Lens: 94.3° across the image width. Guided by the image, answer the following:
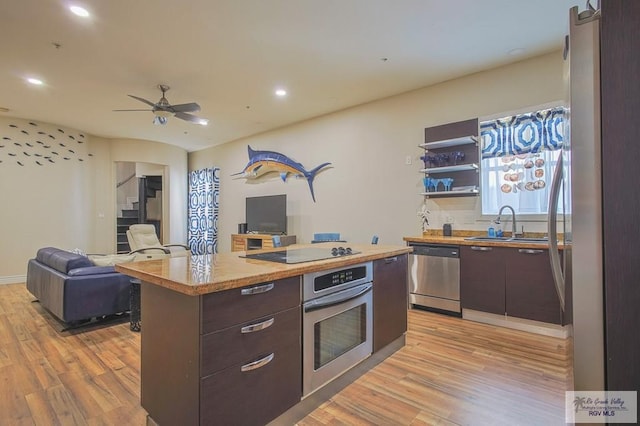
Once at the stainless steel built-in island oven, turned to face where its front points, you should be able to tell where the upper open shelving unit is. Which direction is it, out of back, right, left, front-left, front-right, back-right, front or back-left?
left

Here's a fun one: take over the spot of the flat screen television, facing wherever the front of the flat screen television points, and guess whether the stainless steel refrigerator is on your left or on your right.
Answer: on your left

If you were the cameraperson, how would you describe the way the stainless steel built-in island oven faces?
facing the viewer and to the right of the viewer

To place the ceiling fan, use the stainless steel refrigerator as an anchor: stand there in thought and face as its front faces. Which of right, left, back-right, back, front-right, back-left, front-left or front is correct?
front

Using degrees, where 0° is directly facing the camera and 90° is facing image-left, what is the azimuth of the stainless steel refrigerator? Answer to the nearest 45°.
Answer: approximately 90°

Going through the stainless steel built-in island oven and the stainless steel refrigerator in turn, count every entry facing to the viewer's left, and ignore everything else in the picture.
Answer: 1

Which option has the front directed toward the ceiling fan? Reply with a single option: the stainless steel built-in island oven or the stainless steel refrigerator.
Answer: the stainless steel refrigerator

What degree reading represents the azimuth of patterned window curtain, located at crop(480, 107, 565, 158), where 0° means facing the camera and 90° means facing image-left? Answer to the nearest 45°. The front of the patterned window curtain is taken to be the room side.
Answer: approximately 45°

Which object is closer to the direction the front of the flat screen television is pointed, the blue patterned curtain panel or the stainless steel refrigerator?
the stainless steel refrigerator

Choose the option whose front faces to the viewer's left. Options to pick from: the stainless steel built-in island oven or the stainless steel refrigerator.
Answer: the stainless steel refrigerator

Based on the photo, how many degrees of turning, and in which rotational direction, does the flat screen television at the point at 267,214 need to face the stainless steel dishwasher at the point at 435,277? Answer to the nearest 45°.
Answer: approximately 90° to its left

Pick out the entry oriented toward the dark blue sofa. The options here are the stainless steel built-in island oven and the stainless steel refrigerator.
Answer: the stainless steel refrigerator
